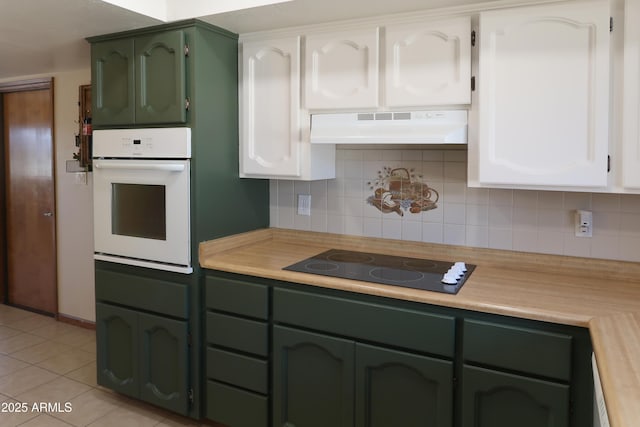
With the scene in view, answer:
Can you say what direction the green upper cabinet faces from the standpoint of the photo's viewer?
facing the viewer and to the left of the viewer

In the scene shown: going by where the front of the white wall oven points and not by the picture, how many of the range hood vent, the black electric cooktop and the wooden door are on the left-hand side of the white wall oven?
2

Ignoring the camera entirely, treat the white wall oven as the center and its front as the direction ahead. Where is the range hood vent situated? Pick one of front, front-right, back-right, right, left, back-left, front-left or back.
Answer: left

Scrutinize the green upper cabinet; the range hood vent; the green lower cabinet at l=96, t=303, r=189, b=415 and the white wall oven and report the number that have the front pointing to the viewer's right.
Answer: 0

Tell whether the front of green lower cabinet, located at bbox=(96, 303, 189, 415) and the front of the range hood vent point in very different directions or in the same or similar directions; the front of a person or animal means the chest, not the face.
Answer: same or similar directions

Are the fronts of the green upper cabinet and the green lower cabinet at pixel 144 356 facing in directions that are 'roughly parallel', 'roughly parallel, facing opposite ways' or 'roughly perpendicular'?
roughly parallel

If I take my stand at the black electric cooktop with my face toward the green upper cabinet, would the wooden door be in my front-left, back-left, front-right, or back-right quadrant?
front-right

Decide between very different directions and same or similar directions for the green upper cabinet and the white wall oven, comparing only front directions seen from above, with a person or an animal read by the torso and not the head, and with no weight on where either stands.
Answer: same or similar directions

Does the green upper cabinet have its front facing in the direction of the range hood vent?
no

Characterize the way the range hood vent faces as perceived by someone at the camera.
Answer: facing the viewer

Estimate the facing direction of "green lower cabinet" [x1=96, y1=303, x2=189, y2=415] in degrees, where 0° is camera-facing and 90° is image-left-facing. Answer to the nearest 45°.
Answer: approximately 45°

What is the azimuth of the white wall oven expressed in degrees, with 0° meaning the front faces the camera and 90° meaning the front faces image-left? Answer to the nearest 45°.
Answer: approximately 45°

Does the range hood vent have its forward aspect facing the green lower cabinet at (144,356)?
no

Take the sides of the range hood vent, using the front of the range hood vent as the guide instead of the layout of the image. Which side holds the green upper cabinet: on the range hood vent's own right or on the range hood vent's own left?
on the range hood vent's own right

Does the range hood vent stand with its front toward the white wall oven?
no

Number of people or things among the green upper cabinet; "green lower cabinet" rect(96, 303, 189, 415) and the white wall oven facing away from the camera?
0

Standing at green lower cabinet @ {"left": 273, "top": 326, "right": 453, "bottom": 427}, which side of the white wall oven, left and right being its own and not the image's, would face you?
left

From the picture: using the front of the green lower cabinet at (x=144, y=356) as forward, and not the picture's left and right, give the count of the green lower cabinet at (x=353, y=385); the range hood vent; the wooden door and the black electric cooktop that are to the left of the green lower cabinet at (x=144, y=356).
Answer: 3

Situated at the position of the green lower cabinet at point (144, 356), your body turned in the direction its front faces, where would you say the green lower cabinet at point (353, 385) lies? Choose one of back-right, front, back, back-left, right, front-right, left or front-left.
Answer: left
